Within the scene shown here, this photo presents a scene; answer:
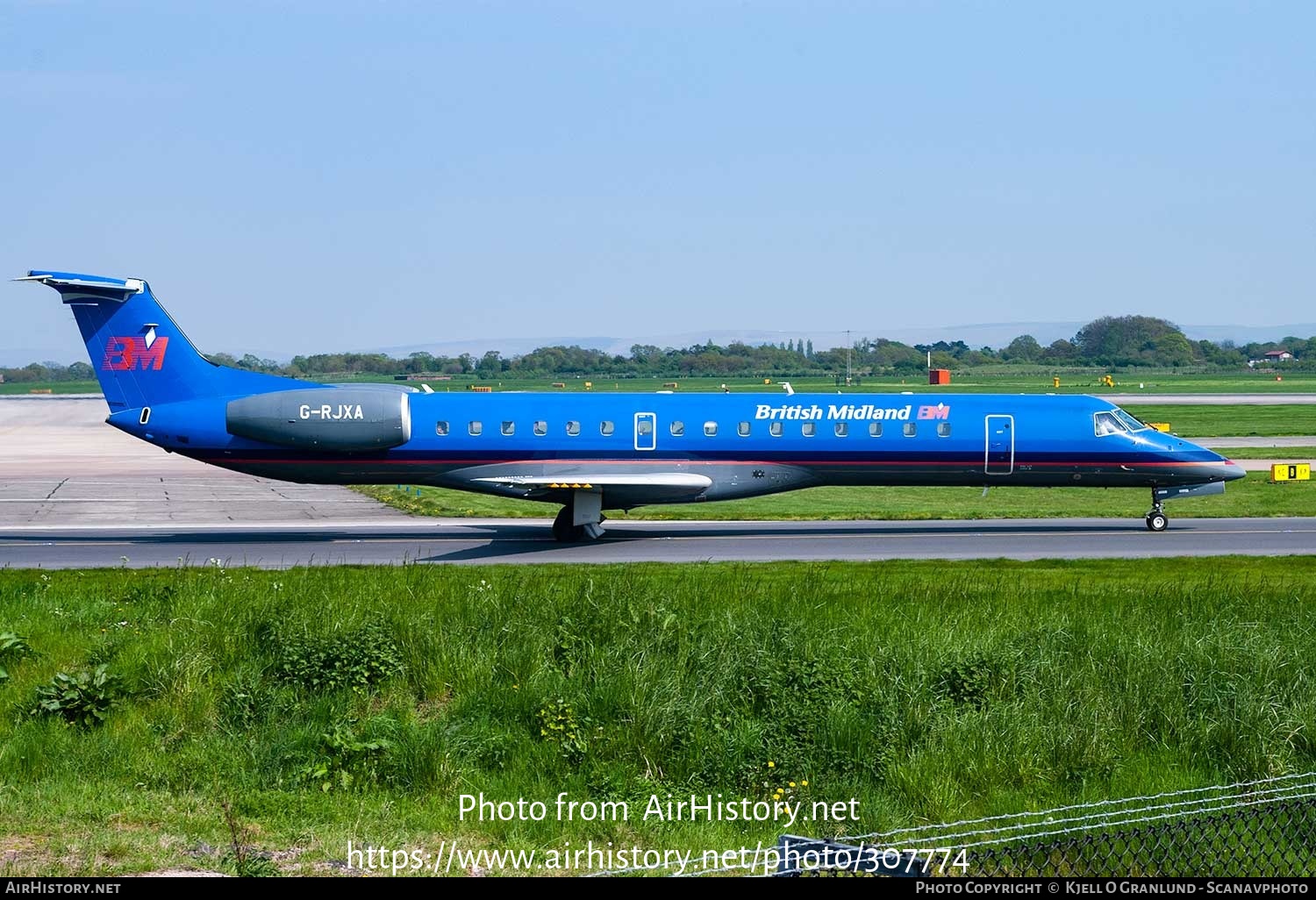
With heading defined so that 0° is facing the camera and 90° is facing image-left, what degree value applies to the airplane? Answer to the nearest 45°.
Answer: approximately 270°

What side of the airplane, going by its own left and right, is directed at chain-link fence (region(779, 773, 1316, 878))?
right
